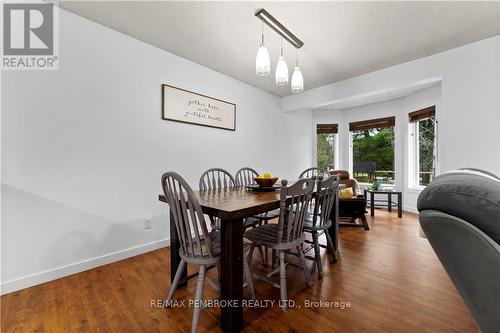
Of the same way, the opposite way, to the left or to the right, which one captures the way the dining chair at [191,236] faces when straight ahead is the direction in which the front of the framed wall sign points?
to the left

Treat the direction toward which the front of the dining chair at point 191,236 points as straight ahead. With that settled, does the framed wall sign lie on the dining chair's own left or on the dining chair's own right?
on the dining chair's own left

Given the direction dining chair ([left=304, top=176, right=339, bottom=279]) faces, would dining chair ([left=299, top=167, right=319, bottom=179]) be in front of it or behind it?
in front

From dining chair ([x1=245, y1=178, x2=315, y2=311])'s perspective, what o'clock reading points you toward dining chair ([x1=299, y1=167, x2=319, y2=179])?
dining chair ([x1=299, y1=167, x2=319, y2=179]) is roughly at 2 o'clock from dining chair ([x1=245, y1=178, x2=315, y2=311]).

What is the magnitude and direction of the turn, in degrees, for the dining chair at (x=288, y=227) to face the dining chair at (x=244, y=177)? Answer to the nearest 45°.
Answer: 0° — it already faces it

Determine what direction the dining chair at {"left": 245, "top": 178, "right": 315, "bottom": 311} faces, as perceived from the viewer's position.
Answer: facing away from the viewer and to the left of the viewer

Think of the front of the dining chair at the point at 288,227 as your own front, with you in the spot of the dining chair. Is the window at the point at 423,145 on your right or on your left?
on your right

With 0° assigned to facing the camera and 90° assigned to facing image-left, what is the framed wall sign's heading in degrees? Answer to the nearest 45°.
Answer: approximately 315°

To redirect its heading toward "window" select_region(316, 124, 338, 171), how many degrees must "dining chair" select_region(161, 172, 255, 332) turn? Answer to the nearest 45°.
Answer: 0° — it already faces it

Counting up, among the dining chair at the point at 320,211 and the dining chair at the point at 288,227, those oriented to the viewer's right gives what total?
0

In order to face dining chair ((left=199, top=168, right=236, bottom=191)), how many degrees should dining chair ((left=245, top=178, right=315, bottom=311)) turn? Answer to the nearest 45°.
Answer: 0° — it already faces it

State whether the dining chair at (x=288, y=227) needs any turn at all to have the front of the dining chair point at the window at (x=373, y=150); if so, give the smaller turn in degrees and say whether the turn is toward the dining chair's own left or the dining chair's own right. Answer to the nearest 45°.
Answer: approximately 90° to the dining chair's own right

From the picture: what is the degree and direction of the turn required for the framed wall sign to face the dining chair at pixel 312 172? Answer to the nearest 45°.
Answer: approximately 45° to its left

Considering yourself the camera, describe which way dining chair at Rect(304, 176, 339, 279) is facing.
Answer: facing away from the viewer and to the left of the viewer
